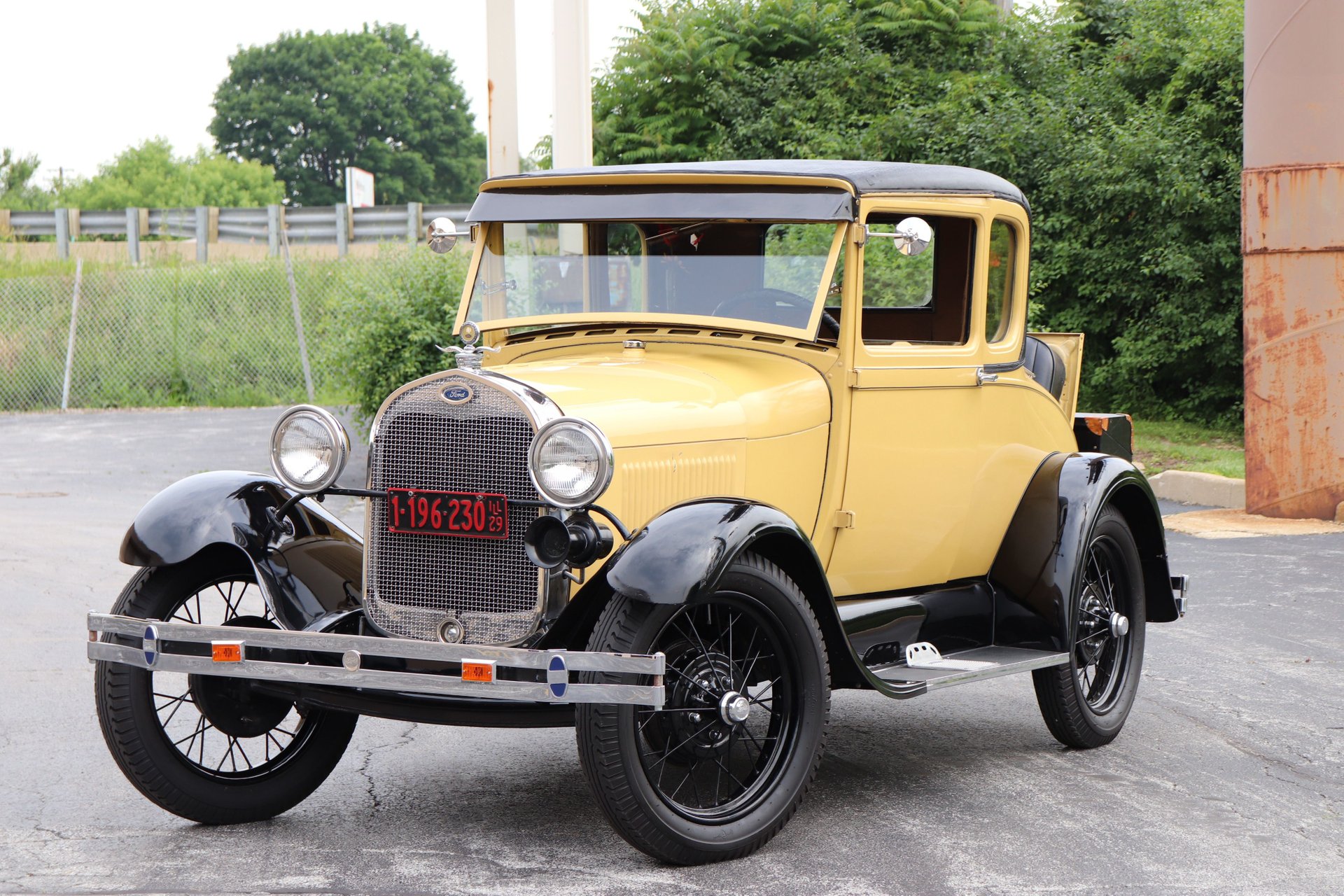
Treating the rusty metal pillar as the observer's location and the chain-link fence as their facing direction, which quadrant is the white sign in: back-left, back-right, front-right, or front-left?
front-right

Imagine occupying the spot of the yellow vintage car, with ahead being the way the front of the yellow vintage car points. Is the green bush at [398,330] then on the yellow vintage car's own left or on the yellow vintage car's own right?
on the yellow vintage car's own right

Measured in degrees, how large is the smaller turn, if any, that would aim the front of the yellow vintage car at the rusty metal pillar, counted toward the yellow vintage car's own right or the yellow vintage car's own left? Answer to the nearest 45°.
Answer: approximately 180°

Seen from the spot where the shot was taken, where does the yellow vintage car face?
facing the viewer and to the left of the viewer

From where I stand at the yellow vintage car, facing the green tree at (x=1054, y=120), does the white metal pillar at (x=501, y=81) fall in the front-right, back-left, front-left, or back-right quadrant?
front-left

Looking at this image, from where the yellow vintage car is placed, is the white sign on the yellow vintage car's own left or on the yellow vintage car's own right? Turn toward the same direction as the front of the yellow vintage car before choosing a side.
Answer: on the yellow vintage car's own right

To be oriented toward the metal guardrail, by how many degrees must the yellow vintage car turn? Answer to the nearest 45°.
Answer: approximately 135° to its right

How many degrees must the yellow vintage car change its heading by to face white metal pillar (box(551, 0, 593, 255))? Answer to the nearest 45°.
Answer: approximately 135° to its right

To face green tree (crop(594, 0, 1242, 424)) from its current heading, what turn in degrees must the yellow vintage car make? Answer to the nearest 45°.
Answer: approximately 135° to its right

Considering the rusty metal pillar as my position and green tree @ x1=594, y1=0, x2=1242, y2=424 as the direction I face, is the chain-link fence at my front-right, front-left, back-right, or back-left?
front-left

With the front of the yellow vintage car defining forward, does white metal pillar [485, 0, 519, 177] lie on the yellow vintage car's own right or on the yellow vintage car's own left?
on the yellow vintage car's own right
